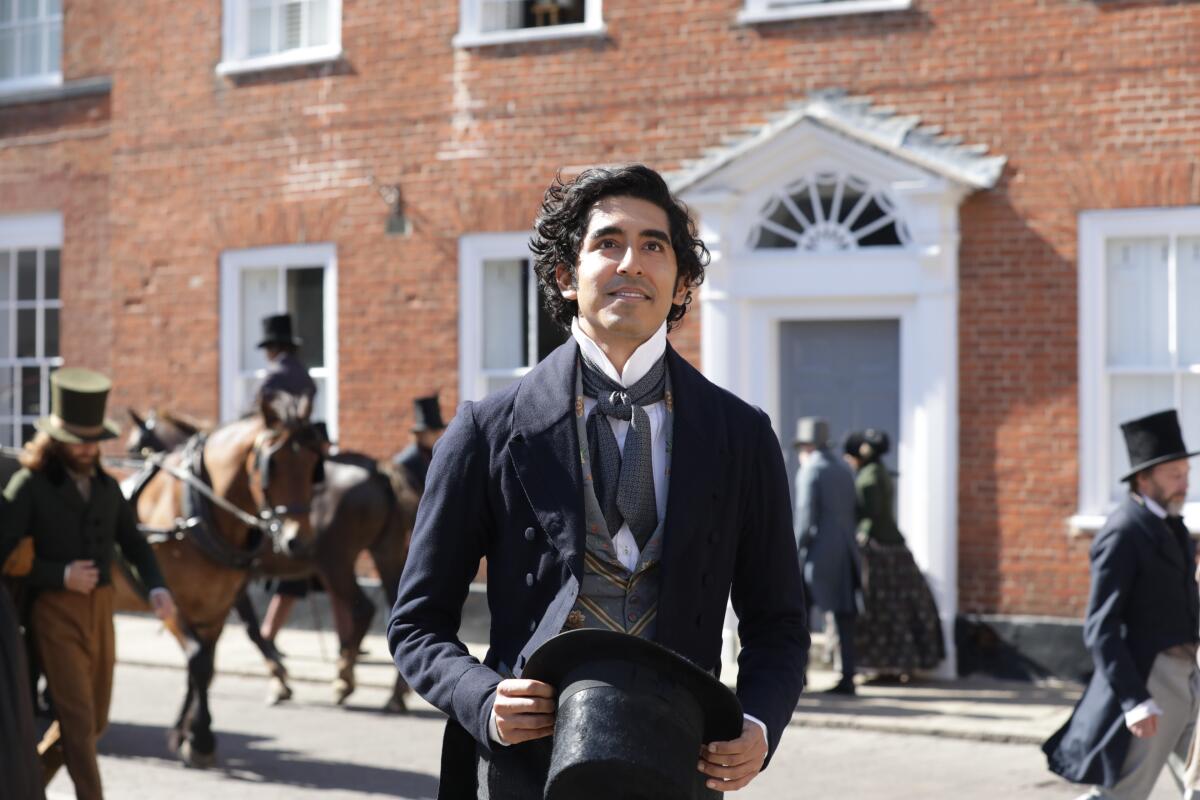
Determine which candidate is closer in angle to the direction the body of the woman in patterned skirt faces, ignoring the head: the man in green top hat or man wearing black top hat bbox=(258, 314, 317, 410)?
the man wearing black top hat

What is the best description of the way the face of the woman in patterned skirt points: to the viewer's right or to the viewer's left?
to the viewer's left

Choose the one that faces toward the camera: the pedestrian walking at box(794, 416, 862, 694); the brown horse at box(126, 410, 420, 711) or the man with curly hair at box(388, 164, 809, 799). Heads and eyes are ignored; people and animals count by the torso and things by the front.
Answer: the man with curly hair

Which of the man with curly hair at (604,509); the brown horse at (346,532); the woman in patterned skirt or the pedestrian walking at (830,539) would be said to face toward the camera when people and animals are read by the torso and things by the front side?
the man with curly hair

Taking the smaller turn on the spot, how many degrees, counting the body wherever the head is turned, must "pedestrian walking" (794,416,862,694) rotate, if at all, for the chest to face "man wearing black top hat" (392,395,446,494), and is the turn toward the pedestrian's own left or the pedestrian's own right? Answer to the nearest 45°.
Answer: approximately 45° to the pedestrian's own left

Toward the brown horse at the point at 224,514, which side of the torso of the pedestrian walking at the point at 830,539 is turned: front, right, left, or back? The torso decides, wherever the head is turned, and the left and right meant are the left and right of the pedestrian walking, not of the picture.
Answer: left

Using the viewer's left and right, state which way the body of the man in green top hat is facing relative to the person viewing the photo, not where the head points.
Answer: facing the viewer and to the right of the viewer

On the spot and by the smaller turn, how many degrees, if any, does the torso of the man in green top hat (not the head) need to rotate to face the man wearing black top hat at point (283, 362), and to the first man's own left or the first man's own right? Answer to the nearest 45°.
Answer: approximately 135° to the first man's own left
